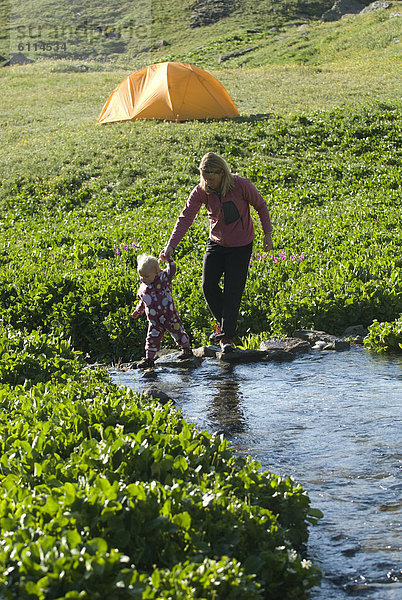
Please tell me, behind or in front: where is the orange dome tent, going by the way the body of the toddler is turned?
behind

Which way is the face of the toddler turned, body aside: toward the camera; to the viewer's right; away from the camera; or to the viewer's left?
to the viewer's left

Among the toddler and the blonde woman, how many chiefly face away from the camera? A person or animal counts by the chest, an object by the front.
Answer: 0

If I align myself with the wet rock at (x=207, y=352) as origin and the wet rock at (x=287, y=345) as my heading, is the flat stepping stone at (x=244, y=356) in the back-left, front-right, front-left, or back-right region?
front-right

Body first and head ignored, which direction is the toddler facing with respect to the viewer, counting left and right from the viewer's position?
facing the viewer and to the left of the viewer

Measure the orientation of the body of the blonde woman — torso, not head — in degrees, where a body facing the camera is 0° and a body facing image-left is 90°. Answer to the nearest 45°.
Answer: approximately 45°

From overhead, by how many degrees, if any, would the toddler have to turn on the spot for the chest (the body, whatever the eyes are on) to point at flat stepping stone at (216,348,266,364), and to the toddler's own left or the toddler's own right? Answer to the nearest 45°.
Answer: approximately 135° to the toddler's own left

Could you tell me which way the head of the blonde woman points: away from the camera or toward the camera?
toward the camera

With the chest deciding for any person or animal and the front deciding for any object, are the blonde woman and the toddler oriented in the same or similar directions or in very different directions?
same or similar directions
